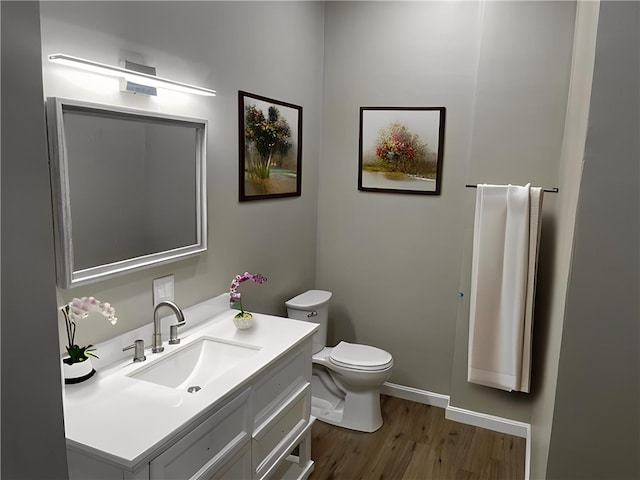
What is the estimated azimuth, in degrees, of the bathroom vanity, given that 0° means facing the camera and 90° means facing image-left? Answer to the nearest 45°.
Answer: approximately 315°

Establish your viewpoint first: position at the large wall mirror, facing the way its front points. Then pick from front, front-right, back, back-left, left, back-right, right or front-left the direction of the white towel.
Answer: front-left

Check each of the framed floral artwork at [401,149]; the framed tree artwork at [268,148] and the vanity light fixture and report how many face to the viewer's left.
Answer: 0

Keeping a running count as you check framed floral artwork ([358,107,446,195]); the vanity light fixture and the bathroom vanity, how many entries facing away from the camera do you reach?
0

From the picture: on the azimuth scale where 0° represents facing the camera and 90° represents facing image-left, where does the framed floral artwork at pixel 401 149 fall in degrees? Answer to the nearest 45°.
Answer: approximately 0°

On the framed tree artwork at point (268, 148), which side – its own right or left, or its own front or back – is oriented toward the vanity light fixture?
right

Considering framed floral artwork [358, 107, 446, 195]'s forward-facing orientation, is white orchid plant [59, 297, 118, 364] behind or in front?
in front

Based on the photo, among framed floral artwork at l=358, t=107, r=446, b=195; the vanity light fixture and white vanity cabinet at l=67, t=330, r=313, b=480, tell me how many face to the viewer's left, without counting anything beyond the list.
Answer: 0

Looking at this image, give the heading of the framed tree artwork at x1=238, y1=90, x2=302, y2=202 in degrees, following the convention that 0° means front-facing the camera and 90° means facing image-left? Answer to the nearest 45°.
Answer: approximately 315°

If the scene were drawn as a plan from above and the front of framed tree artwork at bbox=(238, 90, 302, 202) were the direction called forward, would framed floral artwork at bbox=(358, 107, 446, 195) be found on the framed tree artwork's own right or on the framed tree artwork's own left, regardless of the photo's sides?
on the framed tree artwork's own left

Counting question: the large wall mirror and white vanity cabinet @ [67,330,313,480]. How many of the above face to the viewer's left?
0

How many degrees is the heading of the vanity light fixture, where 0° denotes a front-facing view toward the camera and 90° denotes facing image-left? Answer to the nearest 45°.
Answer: approximately 315°
